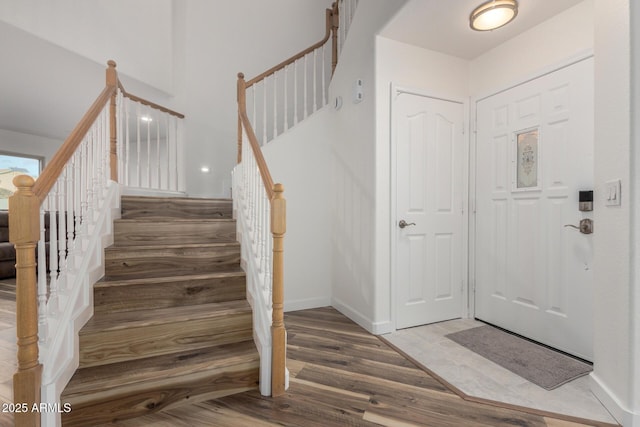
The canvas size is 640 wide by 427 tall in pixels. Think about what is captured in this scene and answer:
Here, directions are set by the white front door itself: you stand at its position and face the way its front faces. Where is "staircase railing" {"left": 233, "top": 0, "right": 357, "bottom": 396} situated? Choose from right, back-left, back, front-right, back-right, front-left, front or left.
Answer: front

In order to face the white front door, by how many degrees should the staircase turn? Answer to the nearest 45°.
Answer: approximately 90° to its left

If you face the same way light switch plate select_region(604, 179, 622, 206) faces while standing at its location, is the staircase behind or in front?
in front

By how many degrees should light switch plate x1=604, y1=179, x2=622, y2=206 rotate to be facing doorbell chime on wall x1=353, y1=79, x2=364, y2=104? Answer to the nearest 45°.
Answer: approximately 45° to its right

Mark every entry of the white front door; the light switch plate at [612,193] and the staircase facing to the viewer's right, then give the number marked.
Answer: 0

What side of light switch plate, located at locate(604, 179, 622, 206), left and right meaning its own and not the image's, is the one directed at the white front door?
right

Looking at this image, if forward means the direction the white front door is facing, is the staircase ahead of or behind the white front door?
ahead

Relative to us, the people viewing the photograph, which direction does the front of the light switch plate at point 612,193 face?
facing the viewer and to the left of the viewer

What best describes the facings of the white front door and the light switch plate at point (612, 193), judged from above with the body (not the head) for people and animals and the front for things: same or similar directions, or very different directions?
same or similar directions

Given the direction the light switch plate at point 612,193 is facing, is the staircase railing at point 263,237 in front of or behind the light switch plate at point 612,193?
in front

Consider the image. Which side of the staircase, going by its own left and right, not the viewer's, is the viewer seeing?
front

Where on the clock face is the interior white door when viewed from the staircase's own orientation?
The interior white door is roughly at 9 o'clock from the staircase.
